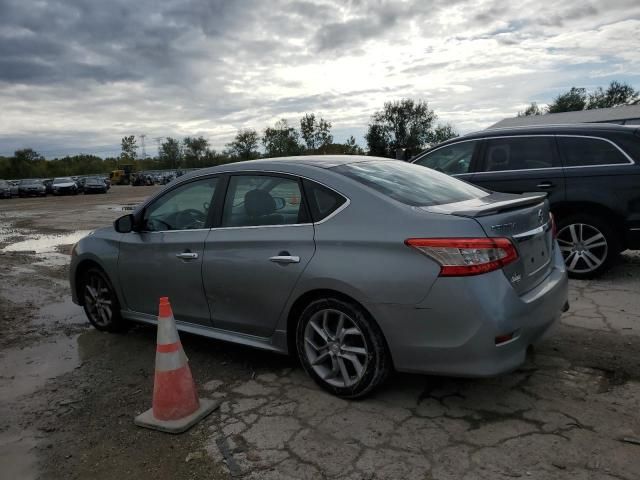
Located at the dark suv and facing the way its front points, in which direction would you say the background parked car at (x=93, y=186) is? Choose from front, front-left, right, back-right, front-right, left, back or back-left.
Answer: front-right

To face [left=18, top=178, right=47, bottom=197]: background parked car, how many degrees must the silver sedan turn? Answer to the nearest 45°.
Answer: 0° — it already faces it

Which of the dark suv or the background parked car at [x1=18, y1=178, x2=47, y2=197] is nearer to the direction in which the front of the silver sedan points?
the background parked car

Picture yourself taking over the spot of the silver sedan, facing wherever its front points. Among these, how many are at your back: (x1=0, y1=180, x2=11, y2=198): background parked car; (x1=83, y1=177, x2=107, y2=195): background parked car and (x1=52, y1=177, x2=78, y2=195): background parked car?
0

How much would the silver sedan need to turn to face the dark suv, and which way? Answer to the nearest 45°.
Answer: approximately 90° to its right

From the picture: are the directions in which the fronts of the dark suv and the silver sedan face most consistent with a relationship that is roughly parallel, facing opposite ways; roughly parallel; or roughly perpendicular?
roughly parallel

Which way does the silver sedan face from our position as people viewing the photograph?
facing away from the viewer and to the left of the viewer

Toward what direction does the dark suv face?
to the viewer's left

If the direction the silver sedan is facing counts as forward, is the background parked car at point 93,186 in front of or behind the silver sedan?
in front

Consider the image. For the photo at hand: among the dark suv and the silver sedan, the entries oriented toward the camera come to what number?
0

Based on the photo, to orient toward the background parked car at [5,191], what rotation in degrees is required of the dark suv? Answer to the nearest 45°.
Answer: approximately 45° to its right
